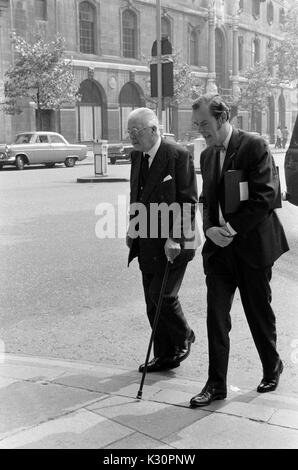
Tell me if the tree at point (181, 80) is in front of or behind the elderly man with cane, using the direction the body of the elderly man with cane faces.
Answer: behind

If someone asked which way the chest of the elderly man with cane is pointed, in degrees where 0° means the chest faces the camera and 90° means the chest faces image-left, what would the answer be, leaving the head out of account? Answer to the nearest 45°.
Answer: approximately 45°

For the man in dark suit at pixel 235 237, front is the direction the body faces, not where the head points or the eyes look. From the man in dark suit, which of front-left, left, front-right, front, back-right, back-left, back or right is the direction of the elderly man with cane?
right

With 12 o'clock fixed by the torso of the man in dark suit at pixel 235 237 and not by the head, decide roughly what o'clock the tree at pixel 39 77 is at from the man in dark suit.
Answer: The tree is roughly at 4 o'clock from the man in dark suit.

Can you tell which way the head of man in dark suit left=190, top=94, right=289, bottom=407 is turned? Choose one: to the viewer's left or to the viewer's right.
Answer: to the viewer's left

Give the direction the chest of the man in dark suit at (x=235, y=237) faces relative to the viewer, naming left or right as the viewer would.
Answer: facing the viewer and to the left of the viewer

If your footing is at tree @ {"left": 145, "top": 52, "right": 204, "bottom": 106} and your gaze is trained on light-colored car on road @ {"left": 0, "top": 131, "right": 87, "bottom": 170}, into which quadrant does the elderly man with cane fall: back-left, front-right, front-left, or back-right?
front-left

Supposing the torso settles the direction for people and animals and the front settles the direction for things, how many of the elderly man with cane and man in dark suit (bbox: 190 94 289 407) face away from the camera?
0

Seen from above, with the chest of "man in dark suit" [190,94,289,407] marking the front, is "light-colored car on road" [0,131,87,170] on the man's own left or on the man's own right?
on the man's own right

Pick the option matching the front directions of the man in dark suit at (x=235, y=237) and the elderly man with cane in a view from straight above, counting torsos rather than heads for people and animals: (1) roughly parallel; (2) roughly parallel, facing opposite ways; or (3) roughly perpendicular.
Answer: roughly parallel

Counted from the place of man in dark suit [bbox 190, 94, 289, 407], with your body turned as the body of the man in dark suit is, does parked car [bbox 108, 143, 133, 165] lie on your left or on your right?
on your right

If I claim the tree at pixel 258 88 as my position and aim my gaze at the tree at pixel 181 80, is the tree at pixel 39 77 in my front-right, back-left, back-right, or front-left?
front-left
